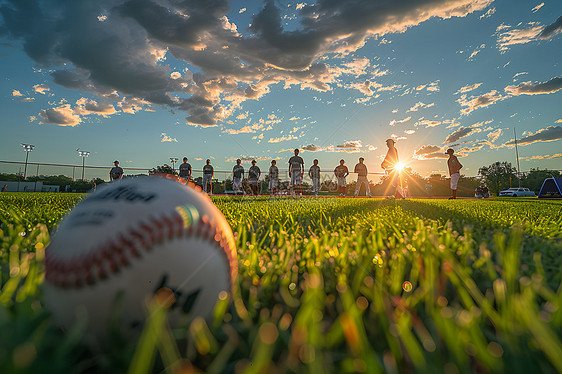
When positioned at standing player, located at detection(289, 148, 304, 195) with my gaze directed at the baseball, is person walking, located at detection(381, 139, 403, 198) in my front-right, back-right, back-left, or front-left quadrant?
front-left

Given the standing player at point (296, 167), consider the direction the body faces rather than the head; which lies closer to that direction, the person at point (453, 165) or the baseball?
the baseball

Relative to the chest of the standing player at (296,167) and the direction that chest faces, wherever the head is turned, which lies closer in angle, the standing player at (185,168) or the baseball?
the baseball

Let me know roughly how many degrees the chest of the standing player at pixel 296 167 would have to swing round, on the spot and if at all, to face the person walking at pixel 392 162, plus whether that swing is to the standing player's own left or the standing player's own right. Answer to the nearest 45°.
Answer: approximately 45° to the standing player's own left

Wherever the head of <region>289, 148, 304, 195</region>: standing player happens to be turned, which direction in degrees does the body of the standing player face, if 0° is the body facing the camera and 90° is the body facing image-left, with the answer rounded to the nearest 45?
approximately 0°

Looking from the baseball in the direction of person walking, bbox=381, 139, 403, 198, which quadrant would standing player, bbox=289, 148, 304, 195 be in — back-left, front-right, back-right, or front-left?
front-left

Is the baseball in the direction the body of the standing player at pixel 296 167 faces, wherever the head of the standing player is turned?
yes

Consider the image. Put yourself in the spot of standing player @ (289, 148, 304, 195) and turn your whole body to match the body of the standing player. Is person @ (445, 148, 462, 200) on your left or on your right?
on your left

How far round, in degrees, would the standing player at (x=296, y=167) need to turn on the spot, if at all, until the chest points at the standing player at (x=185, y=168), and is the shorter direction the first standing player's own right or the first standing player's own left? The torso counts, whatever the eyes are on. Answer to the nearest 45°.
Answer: approximately 90° to the first standing player's own right
